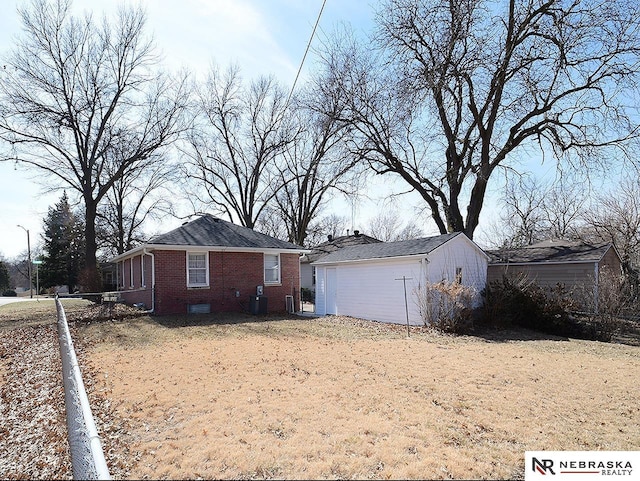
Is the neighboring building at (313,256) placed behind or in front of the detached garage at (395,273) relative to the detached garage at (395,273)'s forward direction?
in front

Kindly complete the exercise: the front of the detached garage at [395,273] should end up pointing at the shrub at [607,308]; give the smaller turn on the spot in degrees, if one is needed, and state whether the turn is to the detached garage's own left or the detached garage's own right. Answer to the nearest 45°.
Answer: approximately 135° to the detached garage's own right

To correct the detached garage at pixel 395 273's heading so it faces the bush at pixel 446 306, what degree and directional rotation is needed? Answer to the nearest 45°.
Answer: approximately 180°

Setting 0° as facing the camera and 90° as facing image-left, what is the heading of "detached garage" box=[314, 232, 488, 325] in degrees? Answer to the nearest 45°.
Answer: approximately 135°

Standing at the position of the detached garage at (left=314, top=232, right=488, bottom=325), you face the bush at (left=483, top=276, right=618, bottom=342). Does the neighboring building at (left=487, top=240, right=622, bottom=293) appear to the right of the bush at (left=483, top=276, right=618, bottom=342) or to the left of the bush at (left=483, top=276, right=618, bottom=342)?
left

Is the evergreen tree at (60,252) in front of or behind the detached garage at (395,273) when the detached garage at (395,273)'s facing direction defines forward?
in front

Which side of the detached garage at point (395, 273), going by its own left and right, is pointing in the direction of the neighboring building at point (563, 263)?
right

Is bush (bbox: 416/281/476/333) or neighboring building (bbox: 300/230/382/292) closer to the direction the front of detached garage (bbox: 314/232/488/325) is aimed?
the neighboring building

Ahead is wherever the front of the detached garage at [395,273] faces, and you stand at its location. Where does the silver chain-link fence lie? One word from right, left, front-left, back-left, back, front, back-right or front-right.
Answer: back-left
